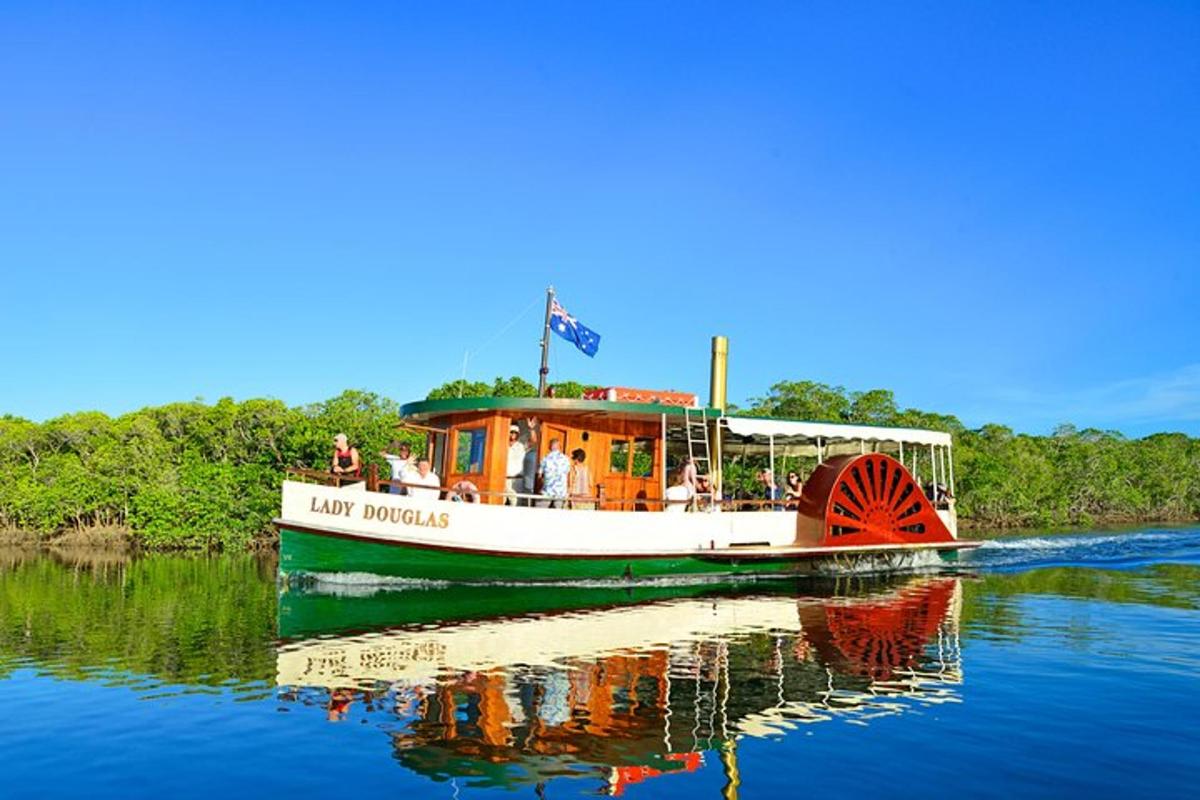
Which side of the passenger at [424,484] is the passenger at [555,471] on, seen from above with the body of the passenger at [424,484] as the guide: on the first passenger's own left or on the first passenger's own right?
on the first passenger's own left

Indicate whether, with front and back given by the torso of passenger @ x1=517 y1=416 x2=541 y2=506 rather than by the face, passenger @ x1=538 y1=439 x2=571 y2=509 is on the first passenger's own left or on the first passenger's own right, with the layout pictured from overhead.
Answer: on the first passenger's own left

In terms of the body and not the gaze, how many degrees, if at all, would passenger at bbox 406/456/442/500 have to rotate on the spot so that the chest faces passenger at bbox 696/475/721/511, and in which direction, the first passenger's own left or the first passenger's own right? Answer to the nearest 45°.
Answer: approximately 135° to the first passenger's own left
